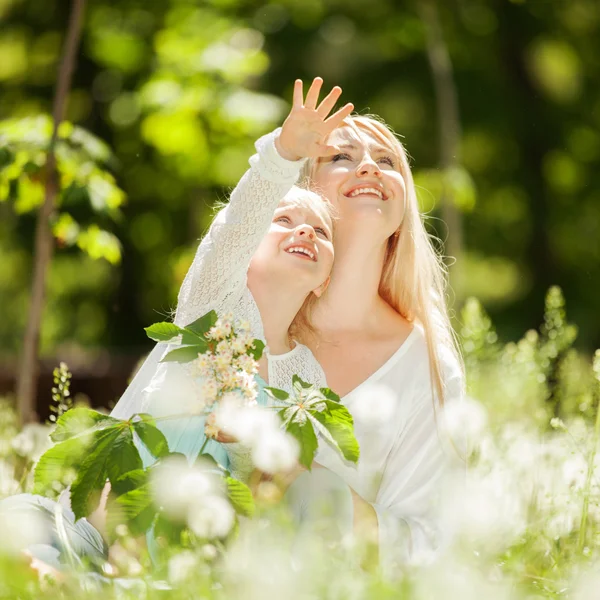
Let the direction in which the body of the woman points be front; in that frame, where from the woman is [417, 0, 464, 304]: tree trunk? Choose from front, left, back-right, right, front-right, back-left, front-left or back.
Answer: back-right

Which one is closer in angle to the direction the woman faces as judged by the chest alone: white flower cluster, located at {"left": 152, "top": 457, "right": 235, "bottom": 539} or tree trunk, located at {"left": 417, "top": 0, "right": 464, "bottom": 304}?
the white flower cluster

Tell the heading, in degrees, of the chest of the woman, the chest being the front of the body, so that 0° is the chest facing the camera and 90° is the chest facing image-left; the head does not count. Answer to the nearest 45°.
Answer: approximately 45°

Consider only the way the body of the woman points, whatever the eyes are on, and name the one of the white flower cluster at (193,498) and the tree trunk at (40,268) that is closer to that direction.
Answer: the white flower cluster
